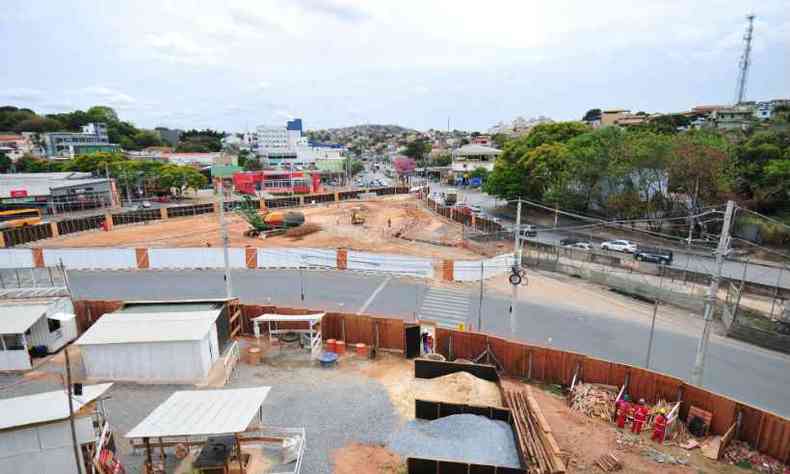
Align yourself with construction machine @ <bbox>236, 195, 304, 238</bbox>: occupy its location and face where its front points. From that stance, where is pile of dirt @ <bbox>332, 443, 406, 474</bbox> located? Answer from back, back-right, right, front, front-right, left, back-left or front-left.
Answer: left

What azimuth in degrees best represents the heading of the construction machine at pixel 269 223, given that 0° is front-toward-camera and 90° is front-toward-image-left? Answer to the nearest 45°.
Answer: approximately 90°

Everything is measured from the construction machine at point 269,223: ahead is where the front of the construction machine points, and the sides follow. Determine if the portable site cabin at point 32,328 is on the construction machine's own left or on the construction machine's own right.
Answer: on the construction machine's own left

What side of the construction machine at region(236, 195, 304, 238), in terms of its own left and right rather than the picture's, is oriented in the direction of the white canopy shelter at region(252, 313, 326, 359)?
left

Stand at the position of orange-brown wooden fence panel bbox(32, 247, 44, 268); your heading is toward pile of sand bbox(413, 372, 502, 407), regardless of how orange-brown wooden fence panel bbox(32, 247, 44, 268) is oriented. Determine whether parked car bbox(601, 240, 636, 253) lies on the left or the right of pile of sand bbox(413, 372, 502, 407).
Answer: left

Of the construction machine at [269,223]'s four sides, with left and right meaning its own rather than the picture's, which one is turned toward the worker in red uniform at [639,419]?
left

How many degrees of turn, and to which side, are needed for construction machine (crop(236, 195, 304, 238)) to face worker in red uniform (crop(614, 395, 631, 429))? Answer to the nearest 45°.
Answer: approximately 90° to its left

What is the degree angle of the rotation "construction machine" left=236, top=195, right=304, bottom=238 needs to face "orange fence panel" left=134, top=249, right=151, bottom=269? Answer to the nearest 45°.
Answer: approximately 45° to its left

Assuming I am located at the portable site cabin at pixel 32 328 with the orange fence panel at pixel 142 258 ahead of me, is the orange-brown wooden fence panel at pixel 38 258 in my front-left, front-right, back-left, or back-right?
front-left

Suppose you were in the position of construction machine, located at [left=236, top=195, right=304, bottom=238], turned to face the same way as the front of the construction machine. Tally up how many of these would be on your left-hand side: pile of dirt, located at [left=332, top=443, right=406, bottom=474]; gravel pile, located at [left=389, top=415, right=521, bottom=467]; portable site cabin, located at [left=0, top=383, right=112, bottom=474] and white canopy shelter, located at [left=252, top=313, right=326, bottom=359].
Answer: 4

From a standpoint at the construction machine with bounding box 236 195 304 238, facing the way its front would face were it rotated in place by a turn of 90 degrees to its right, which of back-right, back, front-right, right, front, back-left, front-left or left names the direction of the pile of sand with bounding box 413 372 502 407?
back

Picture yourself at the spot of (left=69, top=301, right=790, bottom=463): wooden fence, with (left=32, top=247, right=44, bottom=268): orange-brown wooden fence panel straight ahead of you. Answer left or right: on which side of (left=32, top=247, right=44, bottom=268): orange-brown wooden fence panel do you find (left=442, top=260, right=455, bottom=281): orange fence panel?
right

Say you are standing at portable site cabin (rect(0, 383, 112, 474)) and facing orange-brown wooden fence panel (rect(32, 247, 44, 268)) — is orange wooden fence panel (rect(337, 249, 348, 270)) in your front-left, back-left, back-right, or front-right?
front-right

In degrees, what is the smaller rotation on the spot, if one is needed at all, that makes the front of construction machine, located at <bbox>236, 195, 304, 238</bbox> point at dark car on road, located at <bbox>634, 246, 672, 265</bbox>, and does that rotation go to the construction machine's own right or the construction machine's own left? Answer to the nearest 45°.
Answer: approximately 135° to the construction machine's own left

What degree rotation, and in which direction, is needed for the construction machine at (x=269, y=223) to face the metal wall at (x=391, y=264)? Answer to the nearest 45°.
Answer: approximately 135° to its left

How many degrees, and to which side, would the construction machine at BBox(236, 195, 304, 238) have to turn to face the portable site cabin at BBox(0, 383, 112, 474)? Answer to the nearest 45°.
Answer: approximately 90° to its left

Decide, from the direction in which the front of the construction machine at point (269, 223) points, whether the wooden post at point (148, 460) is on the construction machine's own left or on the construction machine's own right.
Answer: on the construction machine's own left

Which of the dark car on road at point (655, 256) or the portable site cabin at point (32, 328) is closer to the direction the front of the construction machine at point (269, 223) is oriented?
the portable site cabin
